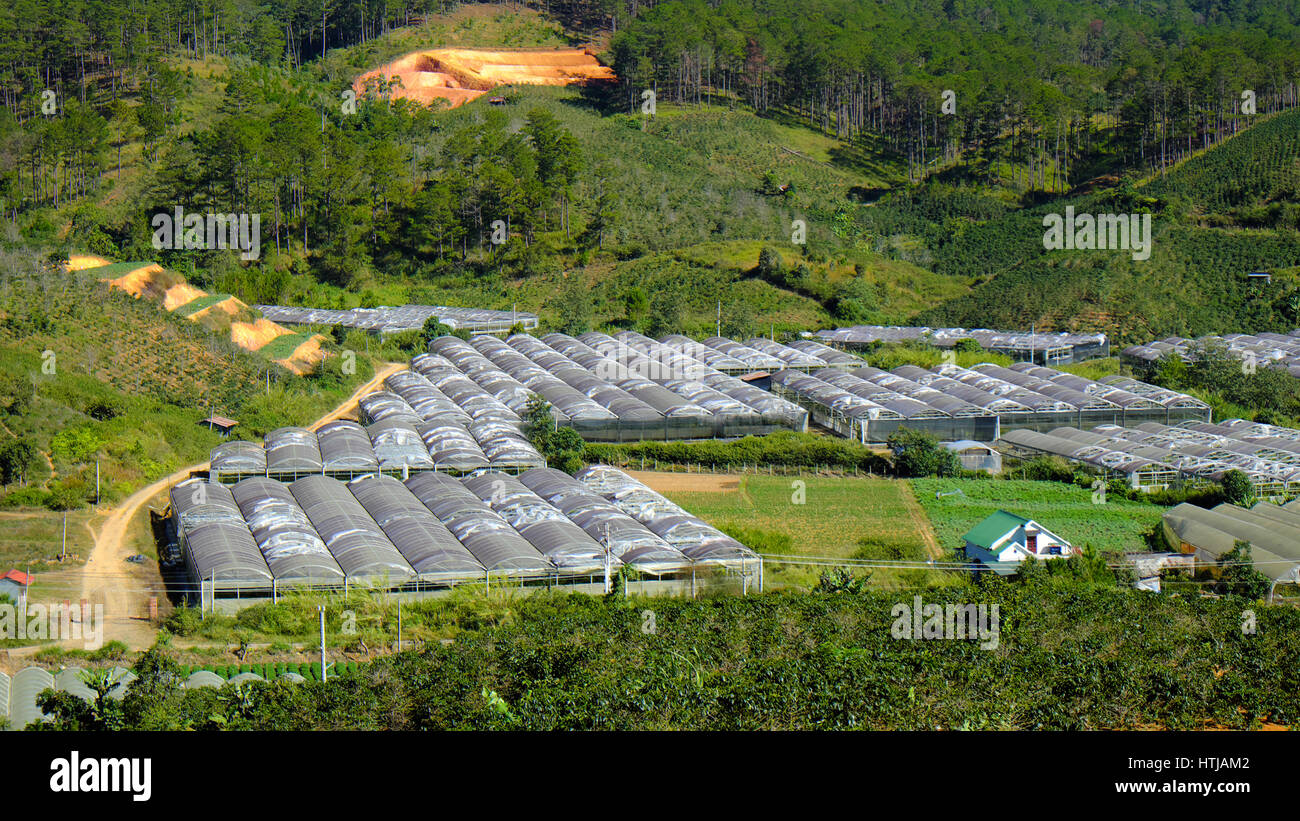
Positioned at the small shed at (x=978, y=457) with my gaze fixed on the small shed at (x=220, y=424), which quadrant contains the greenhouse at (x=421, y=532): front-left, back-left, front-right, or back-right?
front-left

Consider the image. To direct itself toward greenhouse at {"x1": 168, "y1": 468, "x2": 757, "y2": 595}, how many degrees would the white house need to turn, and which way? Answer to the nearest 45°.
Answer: approximately 135° to its right

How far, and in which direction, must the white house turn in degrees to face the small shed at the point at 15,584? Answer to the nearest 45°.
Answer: approximately 90° to its right

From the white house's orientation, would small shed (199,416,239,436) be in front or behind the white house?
behind

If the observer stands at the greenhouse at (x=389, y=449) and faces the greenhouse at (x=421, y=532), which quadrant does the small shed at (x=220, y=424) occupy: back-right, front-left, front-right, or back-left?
back-right

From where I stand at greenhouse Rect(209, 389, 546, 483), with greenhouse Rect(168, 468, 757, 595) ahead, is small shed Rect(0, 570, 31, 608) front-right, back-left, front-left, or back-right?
front-right

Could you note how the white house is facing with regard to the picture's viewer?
facing the viewer and to the right of the viewer

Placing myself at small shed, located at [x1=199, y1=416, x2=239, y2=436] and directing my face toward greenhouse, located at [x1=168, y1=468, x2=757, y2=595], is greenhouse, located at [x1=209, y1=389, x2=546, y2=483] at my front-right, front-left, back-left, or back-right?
front-left

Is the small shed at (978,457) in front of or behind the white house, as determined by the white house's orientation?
behind
